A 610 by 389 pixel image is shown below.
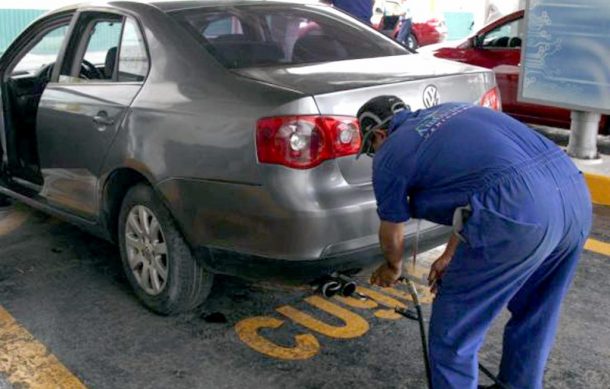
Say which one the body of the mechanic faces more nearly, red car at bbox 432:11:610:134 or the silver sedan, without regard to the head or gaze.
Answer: the silver sedan

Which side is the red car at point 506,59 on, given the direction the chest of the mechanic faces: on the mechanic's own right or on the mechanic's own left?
on the mechanic's own right

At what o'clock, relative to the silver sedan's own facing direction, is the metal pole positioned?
The metal pole is roughly at 3 o'clock from the silver sedan.

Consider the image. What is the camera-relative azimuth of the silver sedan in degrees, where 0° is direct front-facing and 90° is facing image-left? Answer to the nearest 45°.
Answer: approximately 135°

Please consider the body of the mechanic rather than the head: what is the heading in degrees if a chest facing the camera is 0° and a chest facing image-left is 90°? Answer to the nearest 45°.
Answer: approximately 135°

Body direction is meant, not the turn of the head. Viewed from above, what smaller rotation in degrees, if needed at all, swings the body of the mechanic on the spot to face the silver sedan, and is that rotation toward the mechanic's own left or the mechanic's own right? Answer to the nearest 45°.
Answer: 0° — they already face it

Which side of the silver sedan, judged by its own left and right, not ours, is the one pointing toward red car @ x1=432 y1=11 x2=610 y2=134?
right

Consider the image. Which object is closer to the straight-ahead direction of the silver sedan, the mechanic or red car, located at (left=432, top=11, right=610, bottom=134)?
the red car

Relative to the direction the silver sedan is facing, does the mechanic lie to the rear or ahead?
to the rear
